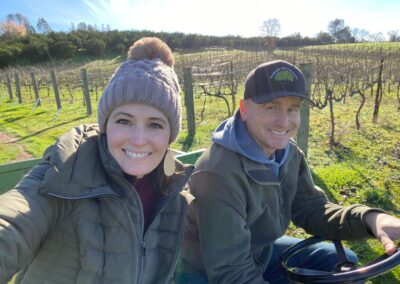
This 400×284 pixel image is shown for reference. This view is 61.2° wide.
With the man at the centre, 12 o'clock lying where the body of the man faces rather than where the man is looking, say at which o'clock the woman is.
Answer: The woman is roughly at 3 o'clock from the man.

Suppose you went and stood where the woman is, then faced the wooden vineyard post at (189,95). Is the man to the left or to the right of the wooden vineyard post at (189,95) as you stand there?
right

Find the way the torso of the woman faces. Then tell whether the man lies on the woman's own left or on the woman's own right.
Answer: on the woman's own left

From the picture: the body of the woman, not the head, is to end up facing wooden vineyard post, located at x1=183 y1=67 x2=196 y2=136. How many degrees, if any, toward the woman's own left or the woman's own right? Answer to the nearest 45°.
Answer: approximately 180°

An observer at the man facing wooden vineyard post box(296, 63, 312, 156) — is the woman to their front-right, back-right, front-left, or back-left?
back-left

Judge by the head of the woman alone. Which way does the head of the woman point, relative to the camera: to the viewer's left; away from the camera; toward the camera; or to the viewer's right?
toward the camera

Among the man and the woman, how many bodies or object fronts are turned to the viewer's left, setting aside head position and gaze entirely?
0

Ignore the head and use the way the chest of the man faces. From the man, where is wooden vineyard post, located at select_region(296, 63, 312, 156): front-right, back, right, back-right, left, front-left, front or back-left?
back-left

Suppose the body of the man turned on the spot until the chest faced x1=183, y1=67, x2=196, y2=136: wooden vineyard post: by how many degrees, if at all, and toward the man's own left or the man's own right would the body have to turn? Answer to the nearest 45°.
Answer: approximately 135° to the man's own left

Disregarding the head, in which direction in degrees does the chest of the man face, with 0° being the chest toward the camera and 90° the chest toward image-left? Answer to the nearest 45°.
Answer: approximately 315°

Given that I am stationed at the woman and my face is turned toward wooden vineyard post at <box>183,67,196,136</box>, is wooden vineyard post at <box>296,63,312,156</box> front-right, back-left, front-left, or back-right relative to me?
front-right

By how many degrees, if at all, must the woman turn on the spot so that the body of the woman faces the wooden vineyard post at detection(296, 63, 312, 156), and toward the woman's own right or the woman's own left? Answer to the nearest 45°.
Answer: approximately 135° to the woman's own left

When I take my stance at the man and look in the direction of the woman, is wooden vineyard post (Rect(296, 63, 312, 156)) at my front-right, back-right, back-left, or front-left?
back-right

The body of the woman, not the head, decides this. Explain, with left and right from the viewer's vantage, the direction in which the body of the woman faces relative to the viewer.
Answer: facing the viewer

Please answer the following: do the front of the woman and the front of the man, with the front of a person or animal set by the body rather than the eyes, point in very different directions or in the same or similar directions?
same or similar directions
